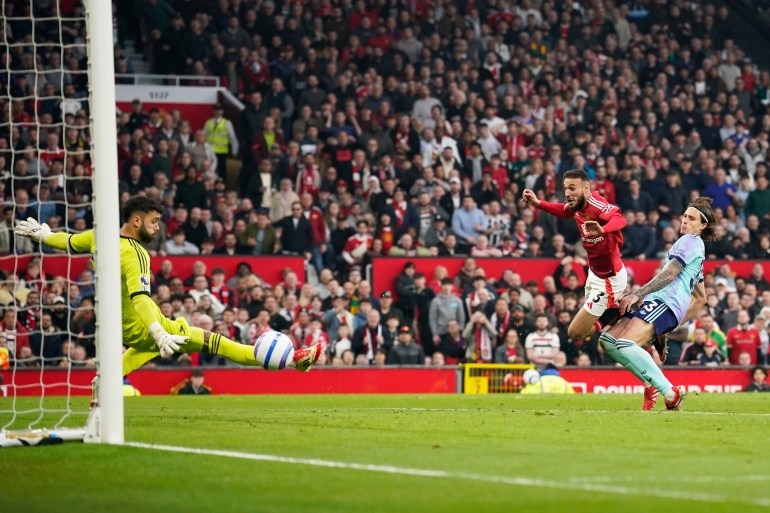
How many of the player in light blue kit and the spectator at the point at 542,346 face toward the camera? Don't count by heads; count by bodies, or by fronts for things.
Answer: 1

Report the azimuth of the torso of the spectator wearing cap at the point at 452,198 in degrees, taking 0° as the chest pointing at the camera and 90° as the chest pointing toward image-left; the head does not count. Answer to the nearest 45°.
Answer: approximately 0°

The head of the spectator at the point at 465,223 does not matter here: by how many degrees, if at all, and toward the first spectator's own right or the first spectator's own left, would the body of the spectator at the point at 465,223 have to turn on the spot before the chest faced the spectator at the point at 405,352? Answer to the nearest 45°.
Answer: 0° — they already face them

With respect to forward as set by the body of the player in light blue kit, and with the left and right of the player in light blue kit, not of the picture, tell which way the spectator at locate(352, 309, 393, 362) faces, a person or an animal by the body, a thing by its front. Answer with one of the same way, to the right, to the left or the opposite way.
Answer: to the left

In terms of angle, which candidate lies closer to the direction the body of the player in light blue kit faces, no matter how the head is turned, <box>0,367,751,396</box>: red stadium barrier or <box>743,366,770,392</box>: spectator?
the red stadium barrier

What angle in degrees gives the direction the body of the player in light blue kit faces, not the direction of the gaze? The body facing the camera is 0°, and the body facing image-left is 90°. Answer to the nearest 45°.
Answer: approximately 90°

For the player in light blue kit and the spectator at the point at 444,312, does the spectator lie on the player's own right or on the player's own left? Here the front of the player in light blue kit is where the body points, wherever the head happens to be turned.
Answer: on the player's own right

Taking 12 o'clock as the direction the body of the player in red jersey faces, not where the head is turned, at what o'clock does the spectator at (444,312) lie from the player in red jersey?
The spectator is roughly at 4 o'clock from the player in red jersey.

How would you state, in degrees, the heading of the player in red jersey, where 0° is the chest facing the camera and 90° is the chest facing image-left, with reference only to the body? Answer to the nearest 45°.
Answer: approximately 45°

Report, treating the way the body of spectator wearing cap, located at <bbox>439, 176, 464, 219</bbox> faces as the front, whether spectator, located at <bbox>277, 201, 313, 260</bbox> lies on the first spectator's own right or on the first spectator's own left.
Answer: on the first spectator's own right

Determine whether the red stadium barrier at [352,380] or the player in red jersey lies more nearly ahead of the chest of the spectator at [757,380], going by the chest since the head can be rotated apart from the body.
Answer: the player in red jersey
